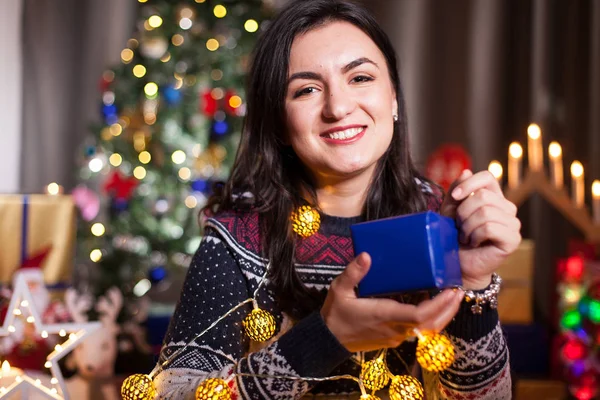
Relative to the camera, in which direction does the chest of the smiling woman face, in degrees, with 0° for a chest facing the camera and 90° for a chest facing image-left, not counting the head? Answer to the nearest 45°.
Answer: approximately 0°

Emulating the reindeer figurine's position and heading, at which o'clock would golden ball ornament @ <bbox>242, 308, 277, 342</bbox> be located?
The golden ball ornament is roughly at 10 o'clock from the reindeer figurine.

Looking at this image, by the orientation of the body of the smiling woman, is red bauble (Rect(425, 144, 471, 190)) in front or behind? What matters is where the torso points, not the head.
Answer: behind

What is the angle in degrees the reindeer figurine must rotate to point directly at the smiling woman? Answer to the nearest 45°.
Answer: approximately 45° to its left

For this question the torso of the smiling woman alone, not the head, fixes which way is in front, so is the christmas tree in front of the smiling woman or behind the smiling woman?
behind

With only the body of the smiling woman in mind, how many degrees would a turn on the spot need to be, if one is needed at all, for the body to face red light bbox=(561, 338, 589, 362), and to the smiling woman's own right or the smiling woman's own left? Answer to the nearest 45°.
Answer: approximately 135° to the smiling woman's own left

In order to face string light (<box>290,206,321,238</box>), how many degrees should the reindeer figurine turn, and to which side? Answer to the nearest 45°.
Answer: approximately 45° to its left

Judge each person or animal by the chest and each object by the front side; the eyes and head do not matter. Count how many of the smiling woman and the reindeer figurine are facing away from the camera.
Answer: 0

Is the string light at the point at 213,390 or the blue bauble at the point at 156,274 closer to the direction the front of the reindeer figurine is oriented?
the string light

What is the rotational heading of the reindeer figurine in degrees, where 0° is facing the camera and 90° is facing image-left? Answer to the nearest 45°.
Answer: approximately 45°
